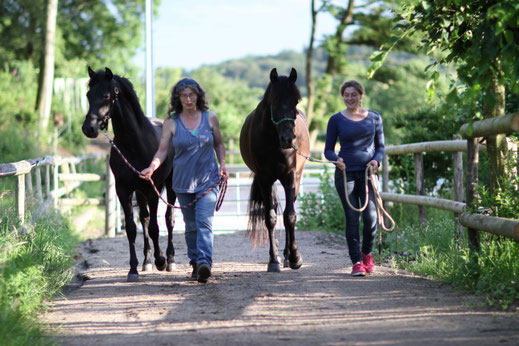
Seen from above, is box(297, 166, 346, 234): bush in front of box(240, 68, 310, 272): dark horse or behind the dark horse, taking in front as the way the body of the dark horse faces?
behind

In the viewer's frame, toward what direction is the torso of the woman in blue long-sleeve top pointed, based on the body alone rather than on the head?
toward the camera

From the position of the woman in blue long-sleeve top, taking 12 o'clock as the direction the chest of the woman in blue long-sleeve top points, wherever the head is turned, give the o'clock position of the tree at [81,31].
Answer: The tree is roughly at 5 o'clock from the woman in blue long-sleeve top.

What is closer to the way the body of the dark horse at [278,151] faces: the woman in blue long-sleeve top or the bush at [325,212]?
the woman in blue long-sleeve top

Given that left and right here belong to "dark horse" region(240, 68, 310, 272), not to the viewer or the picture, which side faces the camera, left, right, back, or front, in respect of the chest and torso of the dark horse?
front

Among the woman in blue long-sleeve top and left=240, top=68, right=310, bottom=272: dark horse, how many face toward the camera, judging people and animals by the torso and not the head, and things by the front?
2

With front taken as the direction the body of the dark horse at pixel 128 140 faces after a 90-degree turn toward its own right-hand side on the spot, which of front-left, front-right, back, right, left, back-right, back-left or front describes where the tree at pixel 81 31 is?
front-right

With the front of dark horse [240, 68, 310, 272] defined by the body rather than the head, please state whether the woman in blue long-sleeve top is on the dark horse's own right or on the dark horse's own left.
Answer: on the dark horse's own left

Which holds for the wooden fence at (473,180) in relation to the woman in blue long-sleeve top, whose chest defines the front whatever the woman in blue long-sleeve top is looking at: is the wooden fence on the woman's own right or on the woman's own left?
on the woman's own left

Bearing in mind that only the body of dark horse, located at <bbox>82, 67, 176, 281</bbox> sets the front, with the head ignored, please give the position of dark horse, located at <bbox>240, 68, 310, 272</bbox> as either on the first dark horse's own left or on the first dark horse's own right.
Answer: on the first dark horse's own left

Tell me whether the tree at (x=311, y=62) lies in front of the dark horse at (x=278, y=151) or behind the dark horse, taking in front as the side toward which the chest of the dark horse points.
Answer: behind

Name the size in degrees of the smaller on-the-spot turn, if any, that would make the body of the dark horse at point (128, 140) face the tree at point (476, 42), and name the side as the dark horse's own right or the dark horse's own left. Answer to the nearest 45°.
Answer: approximately 90° to the dark horse's own left

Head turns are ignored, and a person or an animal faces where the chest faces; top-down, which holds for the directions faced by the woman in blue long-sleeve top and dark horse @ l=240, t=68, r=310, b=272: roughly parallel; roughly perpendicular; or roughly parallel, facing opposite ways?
roughly parallel

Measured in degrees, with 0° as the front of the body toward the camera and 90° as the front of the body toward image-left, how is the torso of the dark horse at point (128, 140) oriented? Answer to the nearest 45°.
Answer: approximately 45°

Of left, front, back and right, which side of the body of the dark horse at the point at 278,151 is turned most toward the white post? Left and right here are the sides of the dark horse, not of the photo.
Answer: back

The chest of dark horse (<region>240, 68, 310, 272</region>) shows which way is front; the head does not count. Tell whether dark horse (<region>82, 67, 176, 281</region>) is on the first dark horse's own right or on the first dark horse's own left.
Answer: on the first dark horse's own right

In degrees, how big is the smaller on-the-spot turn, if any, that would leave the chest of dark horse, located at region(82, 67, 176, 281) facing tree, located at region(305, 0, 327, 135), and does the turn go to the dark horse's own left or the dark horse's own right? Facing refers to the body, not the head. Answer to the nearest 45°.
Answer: approximately 135° to the dark horse's own right

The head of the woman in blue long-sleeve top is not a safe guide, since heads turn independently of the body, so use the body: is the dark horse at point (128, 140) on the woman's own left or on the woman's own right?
on the woman's own right
